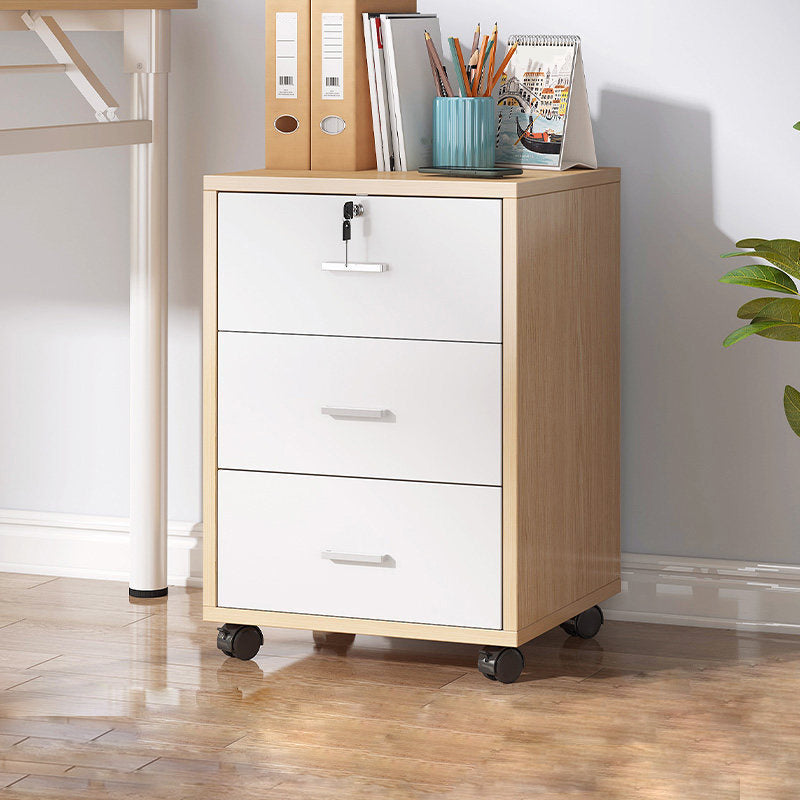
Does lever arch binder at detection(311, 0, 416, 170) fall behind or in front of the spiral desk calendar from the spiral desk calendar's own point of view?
in front

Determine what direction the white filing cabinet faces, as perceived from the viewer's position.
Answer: facing the viewer and to the left of the viewer
